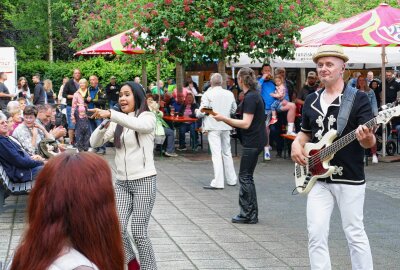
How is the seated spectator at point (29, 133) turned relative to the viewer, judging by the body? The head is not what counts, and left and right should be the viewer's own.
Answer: facing the viewer and to the right of the viewer

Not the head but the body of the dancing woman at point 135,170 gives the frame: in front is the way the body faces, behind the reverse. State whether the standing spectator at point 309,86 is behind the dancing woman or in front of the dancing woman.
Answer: behind

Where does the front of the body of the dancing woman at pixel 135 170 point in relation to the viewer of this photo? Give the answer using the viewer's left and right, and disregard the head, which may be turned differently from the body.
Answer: facing the viewer and to the left of the viewer

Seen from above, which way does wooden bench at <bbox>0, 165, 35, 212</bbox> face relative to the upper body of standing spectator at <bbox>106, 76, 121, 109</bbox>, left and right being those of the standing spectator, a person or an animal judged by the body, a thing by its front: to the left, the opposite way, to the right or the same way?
to the left

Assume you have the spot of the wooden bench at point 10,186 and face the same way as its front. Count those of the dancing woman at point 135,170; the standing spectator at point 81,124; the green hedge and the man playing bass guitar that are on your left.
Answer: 2

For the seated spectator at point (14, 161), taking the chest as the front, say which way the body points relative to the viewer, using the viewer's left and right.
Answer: facing to the right of the viewer

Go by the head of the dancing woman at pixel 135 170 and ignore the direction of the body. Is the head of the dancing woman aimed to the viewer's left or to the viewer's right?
to the viewer's left

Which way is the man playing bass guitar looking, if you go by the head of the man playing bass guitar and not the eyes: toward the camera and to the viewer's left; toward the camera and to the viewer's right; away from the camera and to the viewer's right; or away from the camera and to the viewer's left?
toward the camera and to the viewer's left
